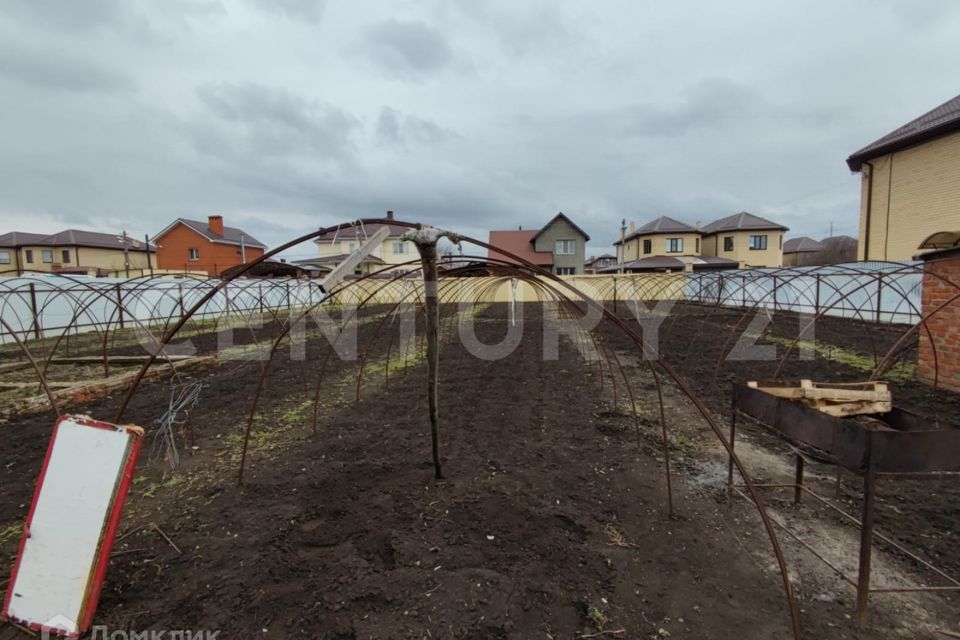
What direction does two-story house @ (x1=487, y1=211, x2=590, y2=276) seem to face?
toward the camera

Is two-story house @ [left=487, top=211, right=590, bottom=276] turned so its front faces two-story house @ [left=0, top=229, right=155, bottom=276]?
no

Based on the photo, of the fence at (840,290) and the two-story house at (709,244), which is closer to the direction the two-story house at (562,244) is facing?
the fence

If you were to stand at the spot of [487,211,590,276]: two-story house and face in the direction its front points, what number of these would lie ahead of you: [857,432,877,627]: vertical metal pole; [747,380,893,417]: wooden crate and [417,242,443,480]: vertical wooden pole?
3

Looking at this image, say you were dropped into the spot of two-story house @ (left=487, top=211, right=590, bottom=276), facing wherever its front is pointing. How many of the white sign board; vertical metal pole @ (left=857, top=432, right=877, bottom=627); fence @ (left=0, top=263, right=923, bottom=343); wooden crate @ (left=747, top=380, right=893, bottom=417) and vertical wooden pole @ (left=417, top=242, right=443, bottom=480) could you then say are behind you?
0

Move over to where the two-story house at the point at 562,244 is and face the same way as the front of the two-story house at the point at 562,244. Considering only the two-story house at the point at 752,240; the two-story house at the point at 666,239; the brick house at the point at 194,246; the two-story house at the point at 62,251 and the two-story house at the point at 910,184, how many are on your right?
2

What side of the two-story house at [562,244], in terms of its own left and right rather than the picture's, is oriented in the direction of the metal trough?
front

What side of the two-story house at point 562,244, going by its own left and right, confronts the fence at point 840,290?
front

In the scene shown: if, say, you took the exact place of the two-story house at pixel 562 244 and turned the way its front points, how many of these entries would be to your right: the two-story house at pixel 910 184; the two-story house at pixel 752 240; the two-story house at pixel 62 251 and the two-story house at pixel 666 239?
1

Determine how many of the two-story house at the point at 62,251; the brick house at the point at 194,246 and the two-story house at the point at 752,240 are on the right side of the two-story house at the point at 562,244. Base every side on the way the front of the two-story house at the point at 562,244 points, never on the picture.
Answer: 2

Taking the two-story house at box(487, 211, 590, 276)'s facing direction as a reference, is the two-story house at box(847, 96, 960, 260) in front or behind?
in front

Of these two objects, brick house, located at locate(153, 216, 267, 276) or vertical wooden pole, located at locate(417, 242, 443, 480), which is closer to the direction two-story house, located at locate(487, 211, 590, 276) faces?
the vertical wooden pole

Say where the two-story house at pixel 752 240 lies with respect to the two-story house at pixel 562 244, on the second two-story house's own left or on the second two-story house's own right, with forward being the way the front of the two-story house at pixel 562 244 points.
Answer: on the second two-story house's own left

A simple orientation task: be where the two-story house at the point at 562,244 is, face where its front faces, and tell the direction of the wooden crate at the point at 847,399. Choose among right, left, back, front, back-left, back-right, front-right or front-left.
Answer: front

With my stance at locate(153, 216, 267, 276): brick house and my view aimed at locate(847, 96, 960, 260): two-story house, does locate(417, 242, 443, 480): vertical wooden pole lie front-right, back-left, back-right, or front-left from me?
front-right

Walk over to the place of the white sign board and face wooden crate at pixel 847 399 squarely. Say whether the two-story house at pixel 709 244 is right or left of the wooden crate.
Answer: left

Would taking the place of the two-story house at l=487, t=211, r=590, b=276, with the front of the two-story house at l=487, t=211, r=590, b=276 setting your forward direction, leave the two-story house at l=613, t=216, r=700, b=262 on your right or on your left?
on your left

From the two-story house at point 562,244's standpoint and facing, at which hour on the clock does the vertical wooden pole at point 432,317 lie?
The vertical wooden pole is roughly at 12 o'clock from the two-story house.
